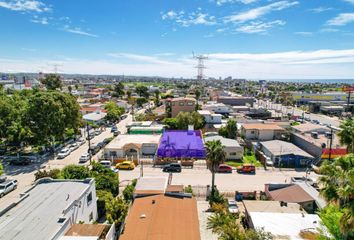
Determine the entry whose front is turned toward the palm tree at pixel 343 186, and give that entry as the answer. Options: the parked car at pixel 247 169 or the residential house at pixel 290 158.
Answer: the residential house

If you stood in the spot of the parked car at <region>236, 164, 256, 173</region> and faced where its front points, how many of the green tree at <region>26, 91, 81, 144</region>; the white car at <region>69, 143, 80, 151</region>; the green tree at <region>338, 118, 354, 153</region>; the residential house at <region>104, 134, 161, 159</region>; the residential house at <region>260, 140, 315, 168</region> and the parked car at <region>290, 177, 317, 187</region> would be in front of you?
3

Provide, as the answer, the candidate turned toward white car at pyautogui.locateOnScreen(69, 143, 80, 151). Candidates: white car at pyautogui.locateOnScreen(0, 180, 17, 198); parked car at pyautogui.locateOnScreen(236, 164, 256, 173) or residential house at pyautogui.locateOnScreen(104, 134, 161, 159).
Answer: the parked car

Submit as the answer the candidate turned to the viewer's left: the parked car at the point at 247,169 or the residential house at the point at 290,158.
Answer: the parked car

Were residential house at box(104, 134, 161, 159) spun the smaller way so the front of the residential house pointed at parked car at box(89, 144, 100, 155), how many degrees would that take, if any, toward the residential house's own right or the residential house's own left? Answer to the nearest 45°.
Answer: approximately 135° to the residential house's own right

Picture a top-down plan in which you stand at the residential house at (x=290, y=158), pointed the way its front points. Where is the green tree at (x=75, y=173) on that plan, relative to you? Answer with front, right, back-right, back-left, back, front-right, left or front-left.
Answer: front-right

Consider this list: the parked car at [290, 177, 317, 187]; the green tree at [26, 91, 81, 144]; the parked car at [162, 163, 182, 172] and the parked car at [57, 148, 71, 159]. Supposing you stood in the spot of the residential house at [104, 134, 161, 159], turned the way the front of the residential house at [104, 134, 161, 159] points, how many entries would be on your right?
2

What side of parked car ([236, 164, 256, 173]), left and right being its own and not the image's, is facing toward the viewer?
left

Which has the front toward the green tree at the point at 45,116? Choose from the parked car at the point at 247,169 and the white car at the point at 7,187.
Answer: the parked car

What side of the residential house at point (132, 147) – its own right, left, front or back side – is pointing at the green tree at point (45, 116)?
right

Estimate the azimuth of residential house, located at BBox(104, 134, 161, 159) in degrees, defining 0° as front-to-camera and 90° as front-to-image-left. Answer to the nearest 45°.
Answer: approximately 0°

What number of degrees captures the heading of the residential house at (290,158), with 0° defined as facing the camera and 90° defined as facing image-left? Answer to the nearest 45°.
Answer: approximately 0°
